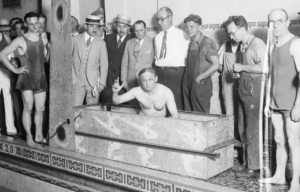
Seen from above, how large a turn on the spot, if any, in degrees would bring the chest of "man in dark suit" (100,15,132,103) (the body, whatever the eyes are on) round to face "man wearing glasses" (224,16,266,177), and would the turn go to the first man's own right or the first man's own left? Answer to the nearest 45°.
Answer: approximately 45° to the first man's own left

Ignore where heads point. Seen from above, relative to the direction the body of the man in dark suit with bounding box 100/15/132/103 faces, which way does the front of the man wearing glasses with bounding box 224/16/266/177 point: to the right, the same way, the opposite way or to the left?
to the right

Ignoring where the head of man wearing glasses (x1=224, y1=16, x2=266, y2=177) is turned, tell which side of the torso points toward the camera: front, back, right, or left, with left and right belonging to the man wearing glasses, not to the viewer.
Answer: left

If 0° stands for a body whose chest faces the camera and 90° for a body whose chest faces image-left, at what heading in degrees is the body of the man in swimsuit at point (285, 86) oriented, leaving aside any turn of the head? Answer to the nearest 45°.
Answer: approximately 45°

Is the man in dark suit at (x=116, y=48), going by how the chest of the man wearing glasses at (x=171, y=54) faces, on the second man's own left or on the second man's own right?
on the second man's own right

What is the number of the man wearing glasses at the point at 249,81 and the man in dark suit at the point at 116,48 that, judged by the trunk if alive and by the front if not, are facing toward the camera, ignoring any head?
1

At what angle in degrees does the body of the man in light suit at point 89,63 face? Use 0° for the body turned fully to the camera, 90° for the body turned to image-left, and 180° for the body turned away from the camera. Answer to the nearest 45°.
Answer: approximately 0°

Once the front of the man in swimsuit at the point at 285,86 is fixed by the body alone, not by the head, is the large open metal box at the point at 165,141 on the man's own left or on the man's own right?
on the man's own right

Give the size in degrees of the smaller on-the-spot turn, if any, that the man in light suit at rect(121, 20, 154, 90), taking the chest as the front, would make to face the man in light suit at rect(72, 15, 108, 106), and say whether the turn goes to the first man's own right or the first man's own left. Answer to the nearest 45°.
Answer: approximately 90° to the first man's own right

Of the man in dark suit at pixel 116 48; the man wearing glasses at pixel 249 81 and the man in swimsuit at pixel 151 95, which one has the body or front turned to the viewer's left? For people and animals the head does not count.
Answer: the man wearing glasses
